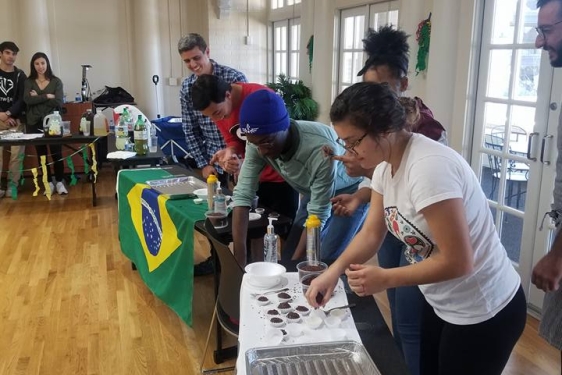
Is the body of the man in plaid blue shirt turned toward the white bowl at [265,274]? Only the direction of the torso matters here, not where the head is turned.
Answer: yes

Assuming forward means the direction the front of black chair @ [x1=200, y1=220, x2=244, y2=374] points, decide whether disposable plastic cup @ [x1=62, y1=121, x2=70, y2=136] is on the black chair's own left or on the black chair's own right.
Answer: on the black chair's own left

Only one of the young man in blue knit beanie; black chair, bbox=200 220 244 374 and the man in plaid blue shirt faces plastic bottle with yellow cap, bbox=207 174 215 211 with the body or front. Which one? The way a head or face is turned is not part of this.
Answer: the man in plaid blue shirt

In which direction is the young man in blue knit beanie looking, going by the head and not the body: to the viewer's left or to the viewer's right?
to the viewer's left

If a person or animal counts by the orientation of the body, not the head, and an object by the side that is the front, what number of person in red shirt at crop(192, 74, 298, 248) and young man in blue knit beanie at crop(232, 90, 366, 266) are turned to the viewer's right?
0

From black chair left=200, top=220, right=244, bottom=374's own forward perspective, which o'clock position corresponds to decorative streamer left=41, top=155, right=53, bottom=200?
The decorative streamer is roughly at 8 o'clock from the black chair.

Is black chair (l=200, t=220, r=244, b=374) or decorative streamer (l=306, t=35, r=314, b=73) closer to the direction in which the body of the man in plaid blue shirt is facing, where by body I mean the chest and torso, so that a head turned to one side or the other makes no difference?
the black chair

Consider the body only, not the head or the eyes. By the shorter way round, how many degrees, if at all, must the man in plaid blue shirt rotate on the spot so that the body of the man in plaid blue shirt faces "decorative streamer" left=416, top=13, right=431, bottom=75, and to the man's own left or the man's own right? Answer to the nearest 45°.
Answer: approximately 90° to the man's own left

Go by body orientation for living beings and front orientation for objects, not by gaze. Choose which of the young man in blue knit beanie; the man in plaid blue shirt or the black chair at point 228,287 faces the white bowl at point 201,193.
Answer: the man in plaid blue shirt

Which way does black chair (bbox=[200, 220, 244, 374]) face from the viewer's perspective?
to the viewer's right
